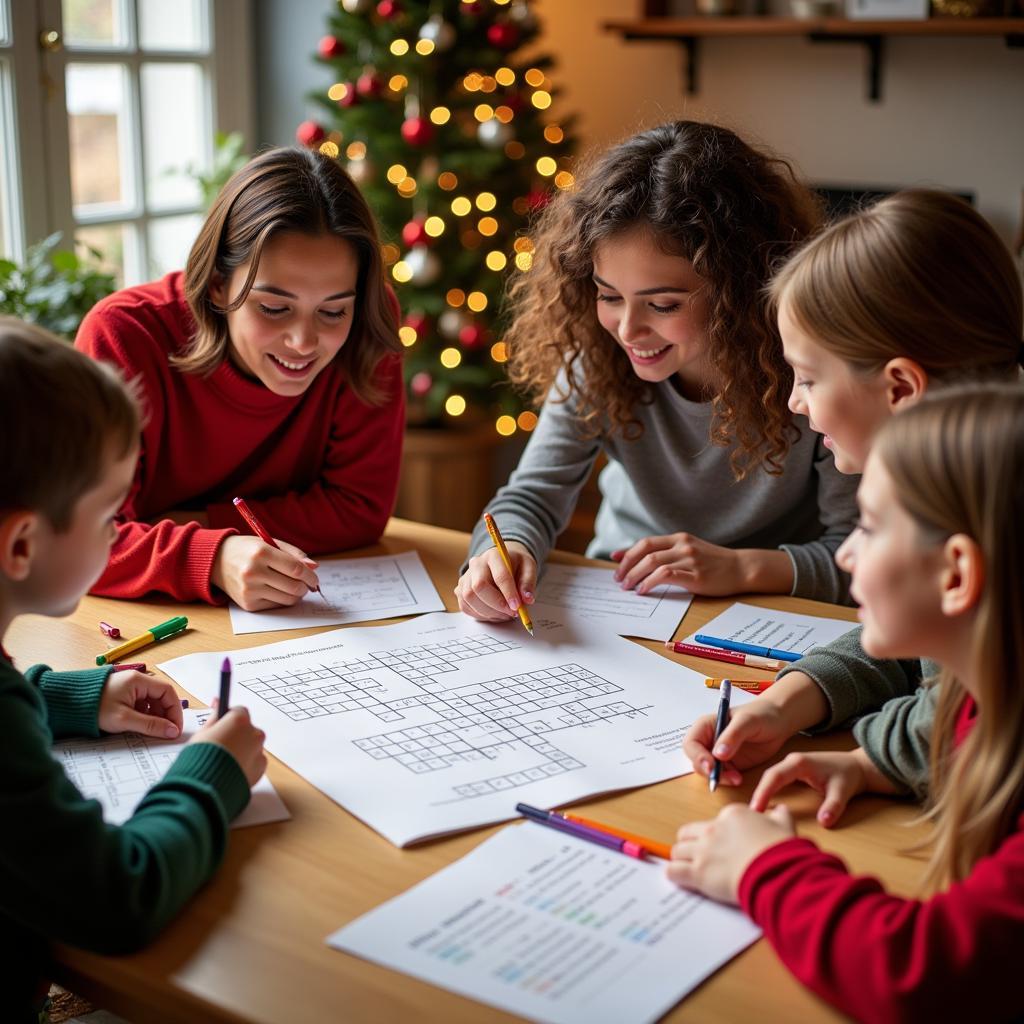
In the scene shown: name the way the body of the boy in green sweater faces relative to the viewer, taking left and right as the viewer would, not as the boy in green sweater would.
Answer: facing away from the viewer and to the right of the viewer

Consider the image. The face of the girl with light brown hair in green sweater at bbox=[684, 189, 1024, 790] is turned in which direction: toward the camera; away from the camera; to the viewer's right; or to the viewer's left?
to the viewer's left

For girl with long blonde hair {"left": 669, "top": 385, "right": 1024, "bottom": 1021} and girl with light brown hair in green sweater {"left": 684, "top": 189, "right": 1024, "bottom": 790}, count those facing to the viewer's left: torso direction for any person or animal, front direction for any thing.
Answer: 2

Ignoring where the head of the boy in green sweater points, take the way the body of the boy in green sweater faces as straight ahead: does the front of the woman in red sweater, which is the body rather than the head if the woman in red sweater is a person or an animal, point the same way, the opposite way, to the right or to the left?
to the right

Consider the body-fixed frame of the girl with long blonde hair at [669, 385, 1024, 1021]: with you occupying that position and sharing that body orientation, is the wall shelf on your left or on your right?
on your right

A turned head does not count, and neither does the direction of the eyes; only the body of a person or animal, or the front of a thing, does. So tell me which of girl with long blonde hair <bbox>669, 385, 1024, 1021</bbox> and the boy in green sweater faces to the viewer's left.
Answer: the girl with long blonde hair

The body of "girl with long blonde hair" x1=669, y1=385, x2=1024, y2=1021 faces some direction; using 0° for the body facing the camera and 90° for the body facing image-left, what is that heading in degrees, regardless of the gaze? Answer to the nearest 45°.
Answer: approximately 90°

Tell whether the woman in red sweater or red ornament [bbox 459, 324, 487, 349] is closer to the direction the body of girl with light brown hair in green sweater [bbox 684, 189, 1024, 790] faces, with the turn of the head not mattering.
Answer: the woman in red sweater

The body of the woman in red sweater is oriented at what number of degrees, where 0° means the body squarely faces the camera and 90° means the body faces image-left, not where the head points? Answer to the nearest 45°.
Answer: approximately 315°

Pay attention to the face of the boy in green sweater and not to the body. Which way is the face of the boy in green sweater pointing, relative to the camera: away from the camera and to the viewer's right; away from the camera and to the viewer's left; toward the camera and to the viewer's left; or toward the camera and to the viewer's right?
away from the camera and to the viewer's right

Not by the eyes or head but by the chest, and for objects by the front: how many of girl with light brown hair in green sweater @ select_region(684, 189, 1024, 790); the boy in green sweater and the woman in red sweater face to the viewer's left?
1

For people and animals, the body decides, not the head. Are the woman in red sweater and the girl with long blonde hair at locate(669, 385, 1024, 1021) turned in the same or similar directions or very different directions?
very different directions

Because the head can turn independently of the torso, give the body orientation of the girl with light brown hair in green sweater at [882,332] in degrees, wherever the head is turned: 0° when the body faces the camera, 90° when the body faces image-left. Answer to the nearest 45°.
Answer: approximately 90°
